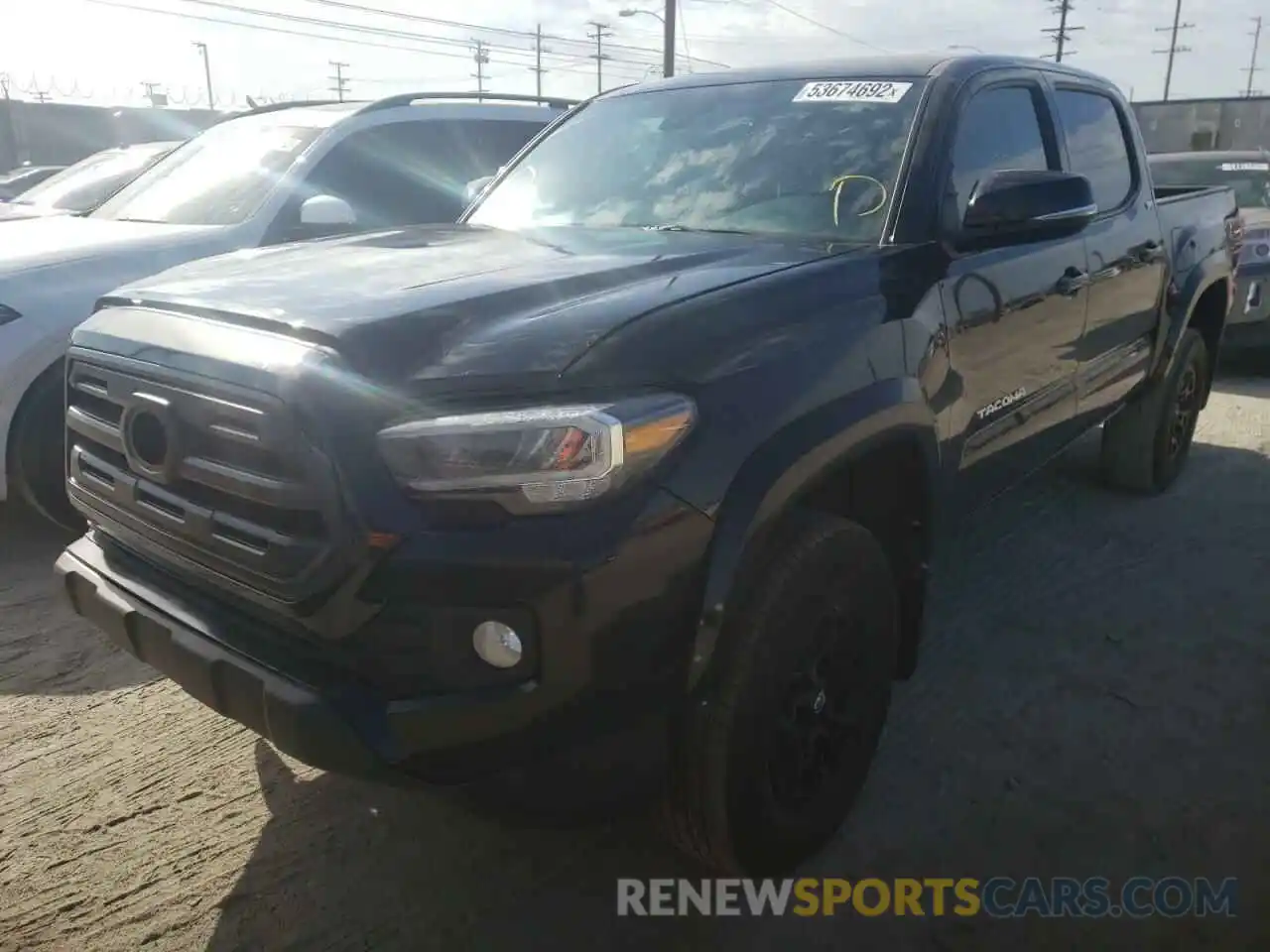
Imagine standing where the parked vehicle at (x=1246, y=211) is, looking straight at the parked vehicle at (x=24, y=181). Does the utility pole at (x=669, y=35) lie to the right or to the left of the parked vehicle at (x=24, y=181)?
right

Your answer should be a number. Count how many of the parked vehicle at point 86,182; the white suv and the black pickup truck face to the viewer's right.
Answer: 0

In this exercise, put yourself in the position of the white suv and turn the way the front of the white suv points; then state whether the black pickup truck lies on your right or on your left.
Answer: on your left

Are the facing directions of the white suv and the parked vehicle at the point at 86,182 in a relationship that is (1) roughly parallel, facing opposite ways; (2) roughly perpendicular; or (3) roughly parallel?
roughly parallel

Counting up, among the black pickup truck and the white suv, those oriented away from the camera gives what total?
0

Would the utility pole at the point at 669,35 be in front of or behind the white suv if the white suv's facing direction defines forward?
behind

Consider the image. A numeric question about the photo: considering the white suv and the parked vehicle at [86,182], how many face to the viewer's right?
0

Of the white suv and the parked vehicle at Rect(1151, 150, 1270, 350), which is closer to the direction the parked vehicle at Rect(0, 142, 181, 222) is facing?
the white suv

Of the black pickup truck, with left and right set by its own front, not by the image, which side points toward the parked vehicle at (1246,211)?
back

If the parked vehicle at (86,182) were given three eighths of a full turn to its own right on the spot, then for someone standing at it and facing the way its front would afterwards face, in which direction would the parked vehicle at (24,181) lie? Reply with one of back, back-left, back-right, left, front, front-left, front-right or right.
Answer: front

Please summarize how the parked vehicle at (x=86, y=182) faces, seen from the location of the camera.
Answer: facing the viewer and to the left of the viewer

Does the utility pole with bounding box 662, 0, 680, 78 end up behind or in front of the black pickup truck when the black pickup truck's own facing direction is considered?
behind

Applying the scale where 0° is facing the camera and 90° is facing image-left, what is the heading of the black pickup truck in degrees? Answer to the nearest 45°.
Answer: approximately 45°

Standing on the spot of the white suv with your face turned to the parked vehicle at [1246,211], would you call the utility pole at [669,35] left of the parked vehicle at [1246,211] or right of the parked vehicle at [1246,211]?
left
